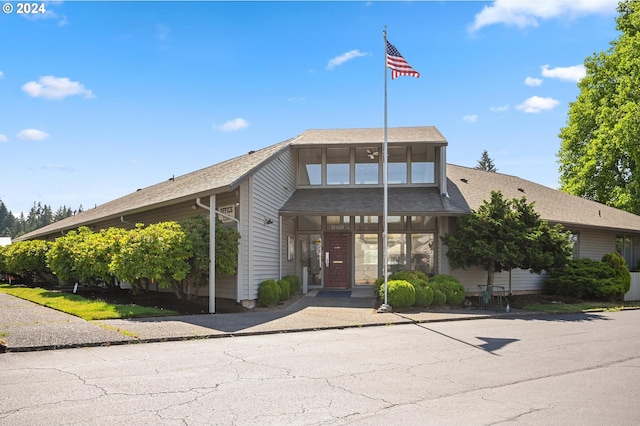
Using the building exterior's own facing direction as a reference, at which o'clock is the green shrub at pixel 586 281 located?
The green shrub is roughly at 9 o'clock from the building exterior.

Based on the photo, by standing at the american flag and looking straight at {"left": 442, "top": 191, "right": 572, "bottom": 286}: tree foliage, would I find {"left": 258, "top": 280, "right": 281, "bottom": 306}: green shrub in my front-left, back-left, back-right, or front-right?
back-left

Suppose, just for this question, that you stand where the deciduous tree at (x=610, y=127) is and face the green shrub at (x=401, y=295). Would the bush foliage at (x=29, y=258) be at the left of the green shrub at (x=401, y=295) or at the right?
right

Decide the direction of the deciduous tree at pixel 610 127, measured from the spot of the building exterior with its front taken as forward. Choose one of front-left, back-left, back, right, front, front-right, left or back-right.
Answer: back-left

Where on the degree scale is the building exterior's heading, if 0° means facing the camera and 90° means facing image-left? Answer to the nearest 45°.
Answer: approximately 0°

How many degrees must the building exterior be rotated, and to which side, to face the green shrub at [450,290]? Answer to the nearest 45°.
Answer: approximately 45° to its left

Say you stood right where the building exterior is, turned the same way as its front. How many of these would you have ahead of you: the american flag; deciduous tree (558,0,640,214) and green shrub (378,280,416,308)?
2

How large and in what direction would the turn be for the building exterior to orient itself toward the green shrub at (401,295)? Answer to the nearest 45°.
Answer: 0° — it already faces it
